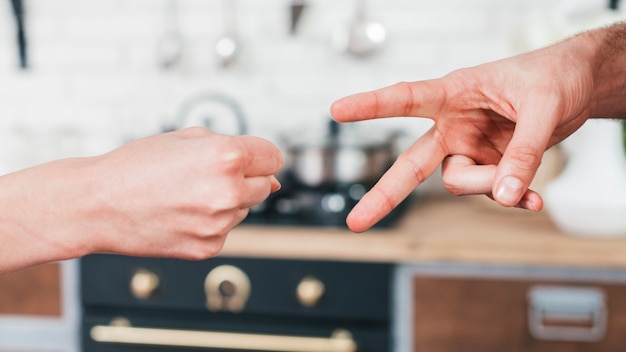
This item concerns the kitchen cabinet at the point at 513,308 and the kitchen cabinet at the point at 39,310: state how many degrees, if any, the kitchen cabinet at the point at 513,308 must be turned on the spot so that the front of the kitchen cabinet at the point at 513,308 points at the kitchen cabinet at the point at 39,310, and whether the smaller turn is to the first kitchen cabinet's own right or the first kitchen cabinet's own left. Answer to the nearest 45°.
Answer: approximately 90° to the first kitchen cabinet's own right

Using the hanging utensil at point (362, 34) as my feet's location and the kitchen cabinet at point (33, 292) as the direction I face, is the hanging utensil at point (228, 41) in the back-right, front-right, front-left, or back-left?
front-right

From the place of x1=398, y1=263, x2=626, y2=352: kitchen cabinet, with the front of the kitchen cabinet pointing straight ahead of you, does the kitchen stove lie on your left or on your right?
on your right

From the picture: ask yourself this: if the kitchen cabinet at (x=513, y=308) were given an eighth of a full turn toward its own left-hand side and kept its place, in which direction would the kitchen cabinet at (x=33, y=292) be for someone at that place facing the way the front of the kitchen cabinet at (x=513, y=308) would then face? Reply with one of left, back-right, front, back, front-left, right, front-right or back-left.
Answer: back-right

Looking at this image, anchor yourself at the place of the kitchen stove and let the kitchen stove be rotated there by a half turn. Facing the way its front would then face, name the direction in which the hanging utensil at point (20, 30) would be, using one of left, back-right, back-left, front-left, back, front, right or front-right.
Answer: front-left

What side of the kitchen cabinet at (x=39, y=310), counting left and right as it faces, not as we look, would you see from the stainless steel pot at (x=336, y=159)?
left

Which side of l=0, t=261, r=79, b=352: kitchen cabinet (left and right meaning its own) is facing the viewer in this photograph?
front

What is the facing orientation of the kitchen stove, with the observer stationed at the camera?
facing the viewer

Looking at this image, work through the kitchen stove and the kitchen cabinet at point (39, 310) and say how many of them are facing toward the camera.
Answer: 2

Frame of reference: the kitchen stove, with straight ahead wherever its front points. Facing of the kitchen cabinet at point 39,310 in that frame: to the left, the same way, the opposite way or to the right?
the same way

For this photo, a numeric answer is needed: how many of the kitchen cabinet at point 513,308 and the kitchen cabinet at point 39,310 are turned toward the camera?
2

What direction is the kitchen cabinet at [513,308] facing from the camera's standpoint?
toward the camera

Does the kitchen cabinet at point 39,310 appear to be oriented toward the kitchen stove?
no

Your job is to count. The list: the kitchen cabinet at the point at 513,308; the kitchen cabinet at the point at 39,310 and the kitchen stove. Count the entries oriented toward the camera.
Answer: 3

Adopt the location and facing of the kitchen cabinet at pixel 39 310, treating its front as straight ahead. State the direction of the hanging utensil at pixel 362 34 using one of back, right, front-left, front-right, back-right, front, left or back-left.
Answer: left

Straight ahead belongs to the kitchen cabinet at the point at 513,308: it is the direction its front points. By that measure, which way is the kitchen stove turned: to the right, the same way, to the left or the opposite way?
the same way
